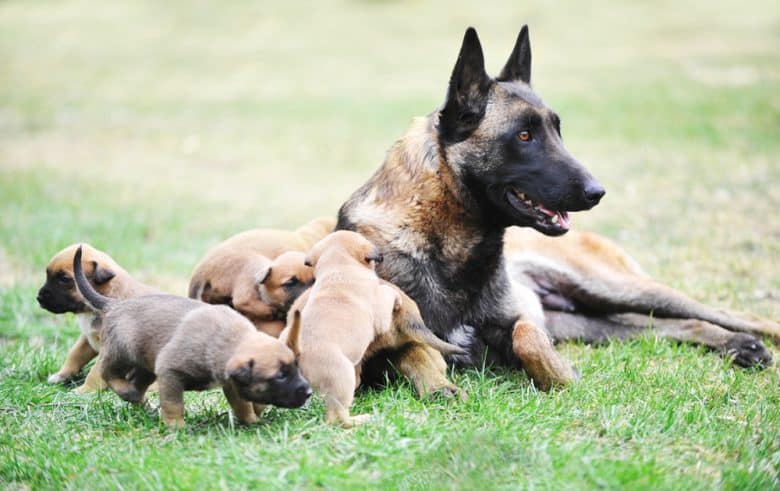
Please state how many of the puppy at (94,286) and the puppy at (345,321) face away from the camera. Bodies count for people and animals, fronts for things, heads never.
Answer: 1

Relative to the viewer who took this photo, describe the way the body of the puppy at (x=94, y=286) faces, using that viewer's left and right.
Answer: facing to the left of the viewer

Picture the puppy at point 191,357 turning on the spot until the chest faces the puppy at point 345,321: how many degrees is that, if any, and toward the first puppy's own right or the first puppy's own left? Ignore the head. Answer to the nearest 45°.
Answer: approximately 45° to the first puppy's own left

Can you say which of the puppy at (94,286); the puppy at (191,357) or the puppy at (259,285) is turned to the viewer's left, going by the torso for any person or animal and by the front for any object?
the puppy at (94,286)

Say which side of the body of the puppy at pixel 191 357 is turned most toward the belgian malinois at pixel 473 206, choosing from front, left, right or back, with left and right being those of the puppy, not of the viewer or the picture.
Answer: left

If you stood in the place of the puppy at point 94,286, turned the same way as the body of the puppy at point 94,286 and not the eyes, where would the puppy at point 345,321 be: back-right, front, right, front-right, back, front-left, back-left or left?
back-left

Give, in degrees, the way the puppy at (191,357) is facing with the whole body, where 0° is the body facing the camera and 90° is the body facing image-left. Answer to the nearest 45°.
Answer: approximately 315°

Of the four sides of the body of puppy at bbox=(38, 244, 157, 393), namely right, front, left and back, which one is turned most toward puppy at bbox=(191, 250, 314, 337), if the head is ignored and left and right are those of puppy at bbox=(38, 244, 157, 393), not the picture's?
back

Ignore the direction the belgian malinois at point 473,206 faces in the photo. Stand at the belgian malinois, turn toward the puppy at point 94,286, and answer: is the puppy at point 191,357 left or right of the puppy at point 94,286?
left

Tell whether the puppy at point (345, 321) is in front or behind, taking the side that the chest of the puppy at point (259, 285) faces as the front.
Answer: in front

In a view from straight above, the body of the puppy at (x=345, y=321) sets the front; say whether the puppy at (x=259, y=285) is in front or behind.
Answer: in front

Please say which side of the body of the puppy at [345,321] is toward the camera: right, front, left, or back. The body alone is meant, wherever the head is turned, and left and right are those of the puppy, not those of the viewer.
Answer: back

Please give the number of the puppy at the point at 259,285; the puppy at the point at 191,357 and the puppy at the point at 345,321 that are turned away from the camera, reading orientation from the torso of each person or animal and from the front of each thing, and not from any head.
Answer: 1
